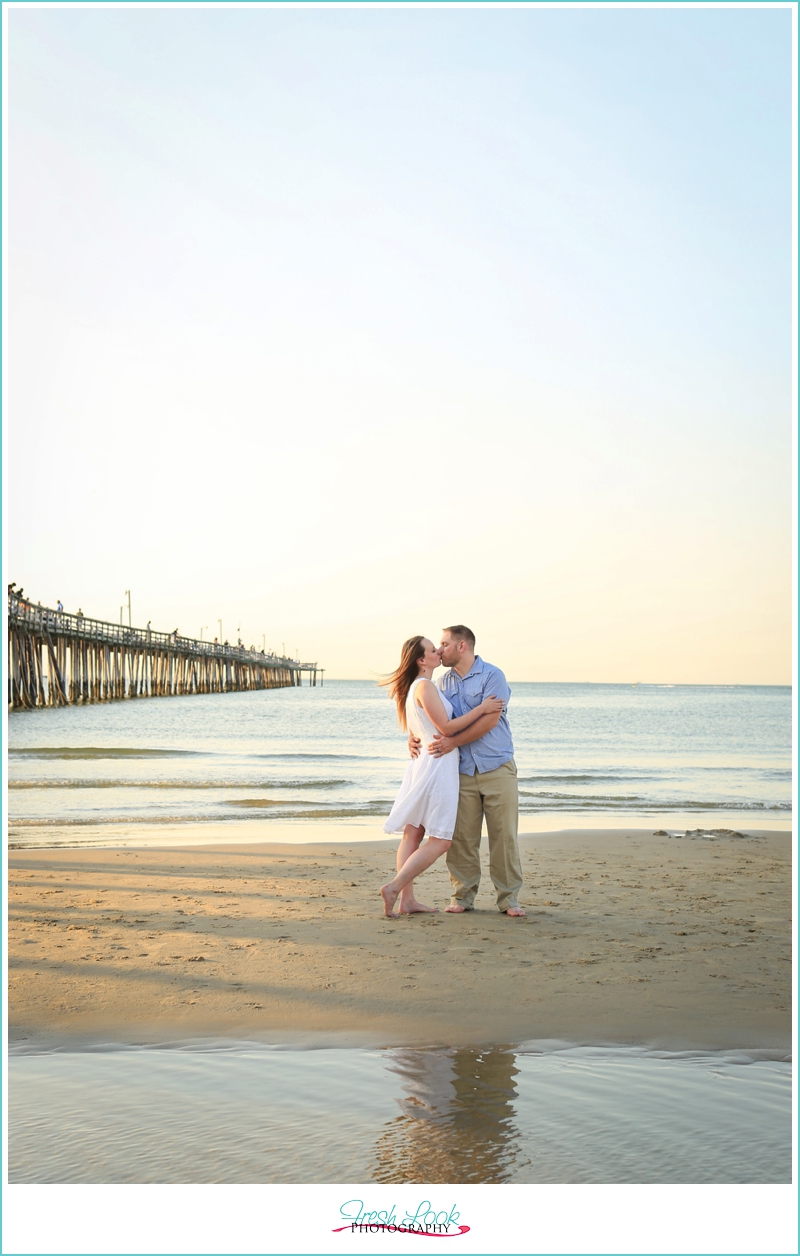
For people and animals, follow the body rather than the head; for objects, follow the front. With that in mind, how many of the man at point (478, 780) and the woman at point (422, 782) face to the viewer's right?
1

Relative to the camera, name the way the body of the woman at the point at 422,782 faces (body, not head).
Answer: to the viewer's right

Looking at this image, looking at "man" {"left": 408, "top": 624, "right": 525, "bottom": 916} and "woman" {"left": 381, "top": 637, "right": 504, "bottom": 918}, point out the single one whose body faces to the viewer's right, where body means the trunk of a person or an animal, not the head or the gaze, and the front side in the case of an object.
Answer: the woman

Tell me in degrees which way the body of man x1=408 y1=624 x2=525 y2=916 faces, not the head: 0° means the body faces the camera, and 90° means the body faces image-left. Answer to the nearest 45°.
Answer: approximately 45°
